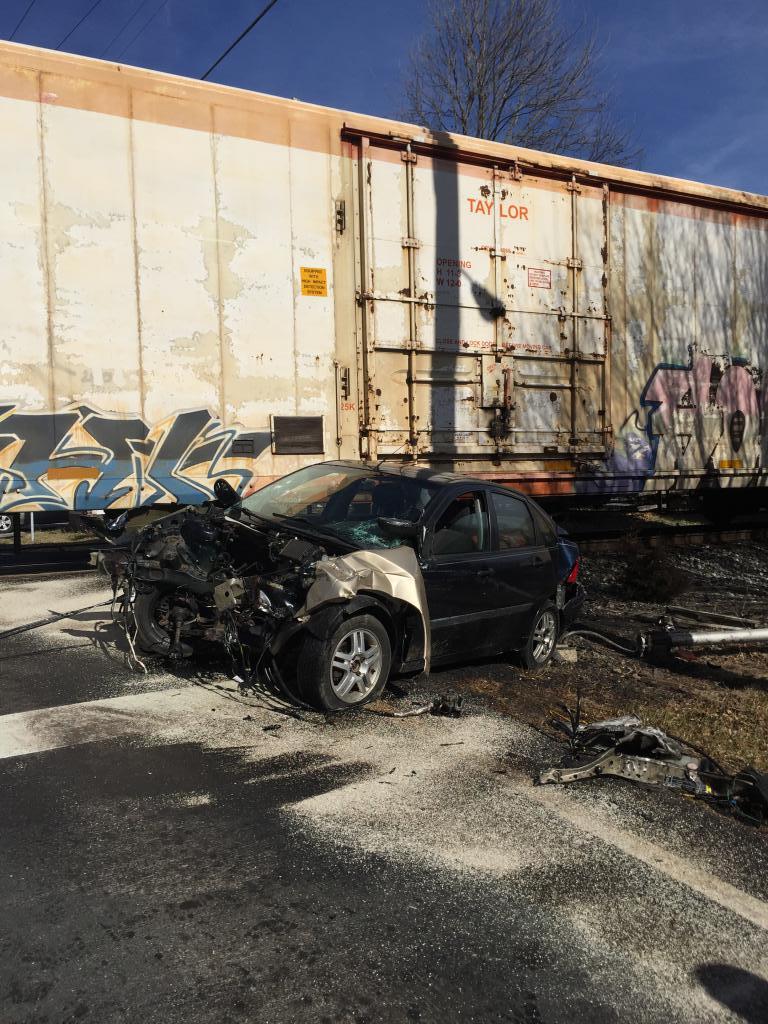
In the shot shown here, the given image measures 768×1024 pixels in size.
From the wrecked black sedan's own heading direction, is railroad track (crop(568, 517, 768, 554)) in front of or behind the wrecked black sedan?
behind

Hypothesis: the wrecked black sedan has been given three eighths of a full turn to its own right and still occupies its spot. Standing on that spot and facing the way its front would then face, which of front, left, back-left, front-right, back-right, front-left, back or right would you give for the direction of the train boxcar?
front

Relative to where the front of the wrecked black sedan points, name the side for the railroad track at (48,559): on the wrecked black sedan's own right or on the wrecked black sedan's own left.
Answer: on the wrecked black sedan's own right

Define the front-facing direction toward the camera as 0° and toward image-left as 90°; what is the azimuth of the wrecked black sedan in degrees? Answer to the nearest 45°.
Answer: approximately 45°
